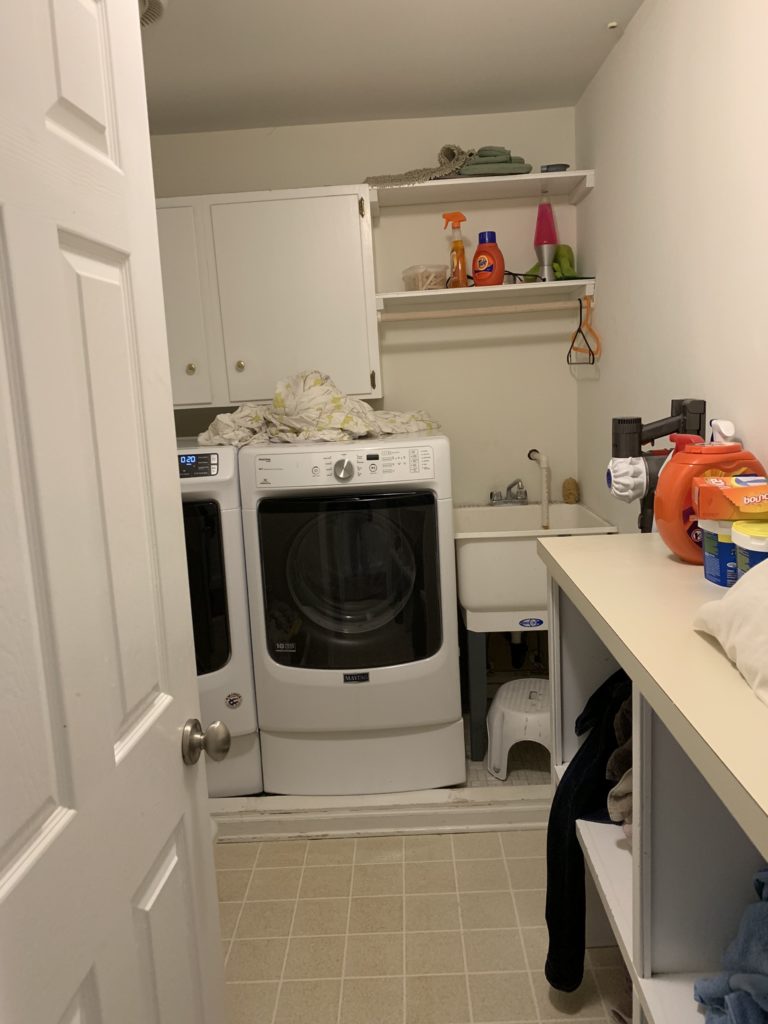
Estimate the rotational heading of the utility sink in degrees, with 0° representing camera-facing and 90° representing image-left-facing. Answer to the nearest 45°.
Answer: approximately 0°

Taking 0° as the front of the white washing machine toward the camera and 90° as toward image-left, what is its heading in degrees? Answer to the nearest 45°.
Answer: approximately 0°

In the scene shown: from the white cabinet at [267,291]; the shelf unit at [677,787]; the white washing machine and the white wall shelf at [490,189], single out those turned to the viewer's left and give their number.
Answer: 1

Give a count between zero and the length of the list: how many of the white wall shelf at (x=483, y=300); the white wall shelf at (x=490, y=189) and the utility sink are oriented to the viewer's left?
0

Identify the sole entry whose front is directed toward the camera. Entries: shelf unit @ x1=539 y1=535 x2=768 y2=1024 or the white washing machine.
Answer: the white washing machine

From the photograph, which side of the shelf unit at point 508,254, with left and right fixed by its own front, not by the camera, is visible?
front

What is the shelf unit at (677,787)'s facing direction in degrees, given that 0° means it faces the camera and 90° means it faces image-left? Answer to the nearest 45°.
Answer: approximately 90°

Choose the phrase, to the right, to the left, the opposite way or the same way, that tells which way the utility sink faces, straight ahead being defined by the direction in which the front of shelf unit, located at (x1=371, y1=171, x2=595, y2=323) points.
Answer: the same way

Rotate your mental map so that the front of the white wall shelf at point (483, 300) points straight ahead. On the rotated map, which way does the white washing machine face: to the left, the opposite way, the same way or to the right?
the same way

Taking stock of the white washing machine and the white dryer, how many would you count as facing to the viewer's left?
0

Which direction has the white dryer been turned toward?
toward the camera

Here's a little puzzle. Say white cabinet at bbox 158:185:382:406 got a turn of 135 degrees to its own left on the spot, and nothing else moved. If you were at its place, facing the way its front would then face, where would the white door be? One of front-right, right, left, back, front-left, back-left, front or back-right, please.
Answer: back-right

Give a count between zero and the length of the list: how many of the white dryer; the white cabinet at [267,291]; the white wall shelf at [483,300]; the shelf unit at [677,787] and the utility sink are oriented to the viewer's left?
1
